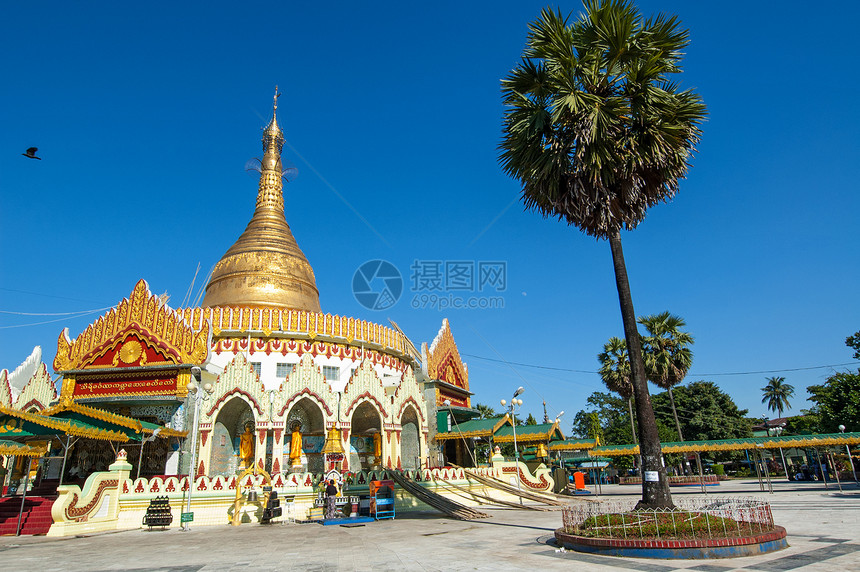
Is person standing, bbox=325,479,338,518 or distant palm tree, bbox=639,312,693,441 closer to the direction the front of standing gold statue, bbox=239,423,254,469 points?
the person standing

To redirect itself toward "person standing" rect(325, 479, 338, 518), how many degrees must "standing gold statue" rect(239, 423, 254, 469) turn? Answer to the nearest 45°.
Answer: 0° — it already faces them

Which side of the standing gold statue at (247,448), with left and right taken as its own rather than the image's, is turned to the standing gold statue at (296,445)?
left

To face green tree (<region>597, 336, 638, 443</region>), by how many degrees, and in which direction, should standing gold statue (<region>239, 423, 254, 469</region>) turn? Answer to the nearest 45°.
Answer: approximately 90° to its left

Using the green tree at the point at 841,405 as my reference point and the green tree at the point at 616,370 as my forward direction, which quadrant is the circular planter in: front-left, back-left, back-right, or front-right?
front-left

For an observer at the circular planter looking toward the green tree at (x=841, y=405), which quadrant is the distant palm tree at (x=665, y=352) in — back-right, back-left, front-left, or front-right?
front-left

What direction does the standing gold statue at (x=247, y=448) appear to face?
toward the camera

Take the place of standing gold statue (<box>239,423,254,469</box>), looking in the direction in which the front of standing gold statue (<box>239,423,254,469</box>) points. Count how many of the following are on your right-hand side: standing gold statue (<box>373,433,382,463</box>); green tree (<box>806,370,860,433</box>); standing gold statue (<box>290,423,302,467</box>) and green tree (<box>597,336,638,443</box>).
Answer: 0

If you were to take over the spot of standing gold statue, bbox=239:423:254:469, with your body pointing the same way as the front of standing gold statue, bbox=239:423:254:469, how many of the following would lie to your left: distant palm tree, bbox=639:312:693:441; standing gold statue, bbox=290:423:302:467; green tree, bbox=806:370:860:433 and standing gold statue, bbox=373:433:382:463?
4

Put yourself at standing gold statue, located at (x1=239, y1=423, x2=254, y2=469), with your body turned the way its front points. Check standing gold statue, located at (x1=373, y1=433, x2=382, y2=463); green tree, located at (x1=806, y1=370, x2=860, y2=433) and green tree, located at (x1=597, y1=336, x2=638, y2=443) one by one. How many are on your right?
0

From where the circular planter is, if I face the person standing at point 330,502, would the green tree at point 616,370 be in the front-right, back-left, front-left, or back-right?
front-right

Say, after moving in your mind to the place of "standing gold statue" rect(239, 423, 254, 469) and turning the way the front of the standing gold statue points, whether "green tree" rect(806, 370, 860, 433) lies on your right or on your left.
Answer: on your left

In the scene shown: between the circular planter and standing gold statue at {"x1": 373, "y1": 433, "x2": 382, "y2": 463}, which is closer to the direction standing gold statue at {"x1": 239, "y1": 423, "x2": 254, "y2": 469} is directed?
the circular planter

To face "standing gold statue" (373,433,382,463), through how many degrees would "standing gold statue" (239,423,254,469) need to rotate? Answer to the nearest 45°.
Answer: approximately 90° to its left

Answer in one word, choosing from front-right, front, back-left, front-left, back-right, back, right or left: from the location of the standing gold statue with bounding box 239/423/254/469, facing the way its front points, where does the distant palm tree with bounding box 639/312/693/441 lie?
left

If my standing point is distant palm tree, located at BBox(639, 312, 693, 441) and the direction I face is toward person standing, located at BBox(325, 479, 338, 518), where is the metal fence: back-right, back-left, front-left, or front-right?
front-left
